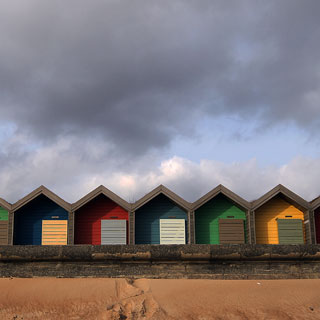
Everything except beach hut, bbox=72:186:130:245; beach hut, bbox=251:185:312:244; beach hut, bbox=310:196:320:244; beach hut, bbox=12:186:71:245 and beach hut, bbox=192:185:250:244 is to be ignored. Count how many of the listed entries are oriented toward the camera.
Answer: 5

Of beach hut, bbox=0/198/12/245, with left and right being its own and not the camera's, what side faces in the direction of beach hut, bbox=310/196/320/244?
left

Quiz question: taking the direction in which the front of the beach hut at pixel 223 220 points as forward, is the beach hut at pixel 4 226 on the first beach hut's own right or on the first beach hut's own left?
on the first beach hut's own right

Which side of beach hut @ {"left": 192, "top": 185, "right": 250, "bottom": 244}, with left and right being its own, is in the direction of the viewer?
front

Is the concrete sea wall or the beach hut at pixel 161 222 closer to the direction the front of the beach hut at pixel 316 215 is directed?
the concrete sea wall

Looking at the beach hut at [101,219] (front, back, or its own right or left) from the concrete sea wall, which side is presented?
front

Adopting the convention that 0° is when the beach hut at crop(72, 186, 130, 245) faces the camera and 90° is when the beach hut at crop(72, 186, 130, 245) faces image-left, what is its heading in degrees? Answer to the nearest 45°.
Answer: approximately 0°

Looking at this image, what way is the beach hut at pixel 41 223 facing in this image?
toward the camera

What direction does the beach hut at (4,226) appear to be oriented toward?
toward the camera

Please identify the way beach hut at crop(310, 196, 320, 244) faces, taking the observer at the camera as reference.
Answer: facing the viewer

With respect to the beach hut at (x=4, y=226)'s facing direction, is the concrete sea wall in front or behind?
in front

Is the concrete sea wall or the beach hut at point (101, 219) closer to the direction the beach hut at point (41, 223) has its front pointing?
the concrete sea wall

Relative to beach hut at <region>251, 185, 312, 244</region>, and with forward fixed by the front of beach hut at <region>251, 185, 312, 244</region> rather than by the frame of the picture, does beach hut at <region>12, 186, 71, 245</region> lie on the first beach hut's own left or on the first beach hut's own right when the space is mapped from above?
on the first beach hut's own right

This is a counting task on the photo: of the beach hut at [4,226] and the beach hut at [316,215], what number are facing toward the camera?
2

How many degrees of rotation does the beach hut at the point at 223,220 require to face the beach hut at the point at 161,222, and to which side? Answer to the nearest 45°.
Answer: approximately 90° to its right
